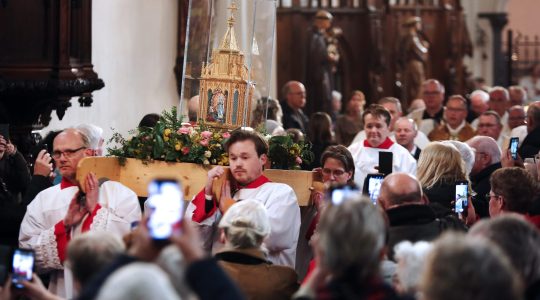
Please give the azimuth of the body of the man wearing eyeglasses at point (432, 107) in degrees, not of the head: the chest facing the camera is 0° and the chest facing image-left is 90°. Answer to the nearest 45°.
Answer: approximately 45°

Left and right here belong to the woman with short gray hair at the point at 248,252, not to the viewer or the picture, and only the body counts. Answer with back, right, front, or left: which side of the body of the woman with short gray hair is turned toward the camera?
back

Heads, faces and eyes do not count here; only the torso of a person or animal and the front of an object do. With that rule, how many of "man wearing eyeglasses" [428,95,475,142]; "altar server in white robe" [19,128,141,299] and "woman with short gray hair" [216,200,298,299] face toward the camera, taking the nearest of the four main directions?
2

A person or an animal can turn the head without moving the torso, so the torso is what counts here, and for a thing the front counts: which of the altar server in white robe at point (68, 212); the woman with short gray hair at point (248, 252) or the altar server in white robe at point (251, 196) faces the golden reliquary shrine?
the woman with short gray hair

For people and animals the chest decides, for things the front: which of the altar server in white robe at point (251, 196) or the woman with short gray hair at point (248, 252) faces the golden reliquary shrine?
the woman with short gray hair

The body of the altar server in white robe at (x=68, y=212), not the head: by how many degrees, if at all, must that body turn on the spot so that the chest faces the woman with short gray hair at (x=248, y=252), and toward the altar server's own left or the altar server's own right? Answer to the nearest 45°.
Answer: approximately 45° to the altar server's own left

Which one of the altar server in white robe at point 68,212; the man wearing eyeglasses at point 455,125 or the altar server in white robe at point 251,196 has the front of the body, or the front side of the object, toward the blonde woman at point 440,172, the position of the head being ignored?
the man wearing eyeglasses
